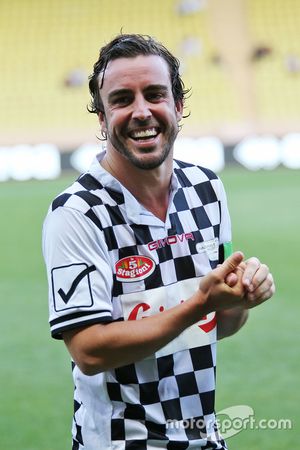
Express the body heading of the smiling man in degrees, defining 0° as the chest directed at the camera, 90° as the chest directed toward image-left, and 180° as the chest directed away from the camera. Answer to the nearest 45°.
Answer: approximately 315°
